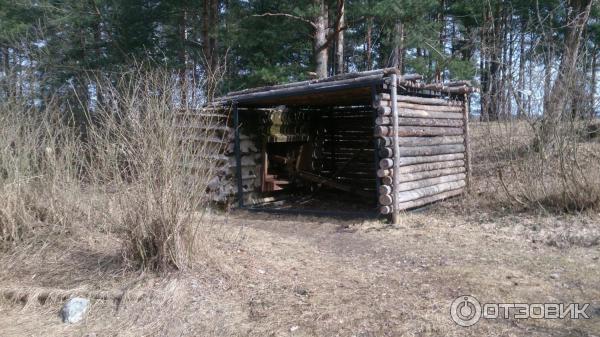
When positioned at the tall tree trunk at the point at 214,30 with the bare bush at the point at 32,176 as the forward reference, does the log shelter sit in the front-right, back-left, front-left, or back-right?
front-left

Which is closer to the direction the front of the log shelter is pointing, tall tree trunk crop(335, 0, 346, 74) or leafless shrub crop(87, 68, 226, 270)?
the leafless shrub

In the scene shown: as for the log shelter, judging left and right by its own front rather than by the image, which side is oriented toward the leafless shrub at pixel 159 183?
front

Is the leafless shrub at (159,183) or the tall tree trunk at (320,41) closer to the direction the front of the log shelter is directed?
the leafless shrub

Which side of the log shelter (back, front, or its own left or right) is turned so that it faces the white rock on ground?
front

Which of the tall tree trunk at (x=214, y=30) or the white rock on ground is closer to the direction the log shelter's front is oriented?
the white rock on ground

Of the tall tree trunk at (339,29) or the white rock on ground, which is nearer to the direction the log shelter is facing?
the white rock on ground

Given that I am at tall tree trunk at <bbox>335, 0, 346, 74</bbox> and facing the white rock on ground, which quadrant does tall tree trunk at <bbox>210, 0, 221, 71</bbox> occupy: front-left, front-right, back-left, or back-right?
front-right

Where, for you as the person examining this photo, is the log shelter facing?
facing the viewer and to the left of the viewer

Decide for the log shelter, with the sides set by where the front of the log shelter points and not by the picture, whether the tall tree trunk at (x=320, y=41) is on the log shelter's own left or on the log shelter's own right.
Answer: on the log shelter's own right

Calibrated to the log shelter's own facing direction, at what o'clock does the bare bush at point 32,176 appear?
The bare bush is roughly at 12 o'clock from the log shelter.

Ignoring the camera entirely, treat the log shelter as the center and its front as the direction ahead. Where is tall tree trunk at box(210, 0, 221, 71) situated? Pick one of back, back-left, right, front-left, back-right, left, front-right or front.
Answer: right

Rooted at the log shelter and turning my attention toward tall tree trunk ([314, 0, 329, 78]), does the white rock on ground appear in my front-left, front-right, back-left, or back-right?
back-left

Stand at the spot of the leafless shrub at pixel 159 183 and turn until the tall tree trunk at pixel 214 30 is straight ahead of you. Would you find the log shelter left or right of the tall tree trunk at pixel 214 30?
right

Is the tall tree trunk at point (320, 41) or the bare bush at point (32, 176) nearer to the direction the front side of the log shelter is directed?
the bare bush
